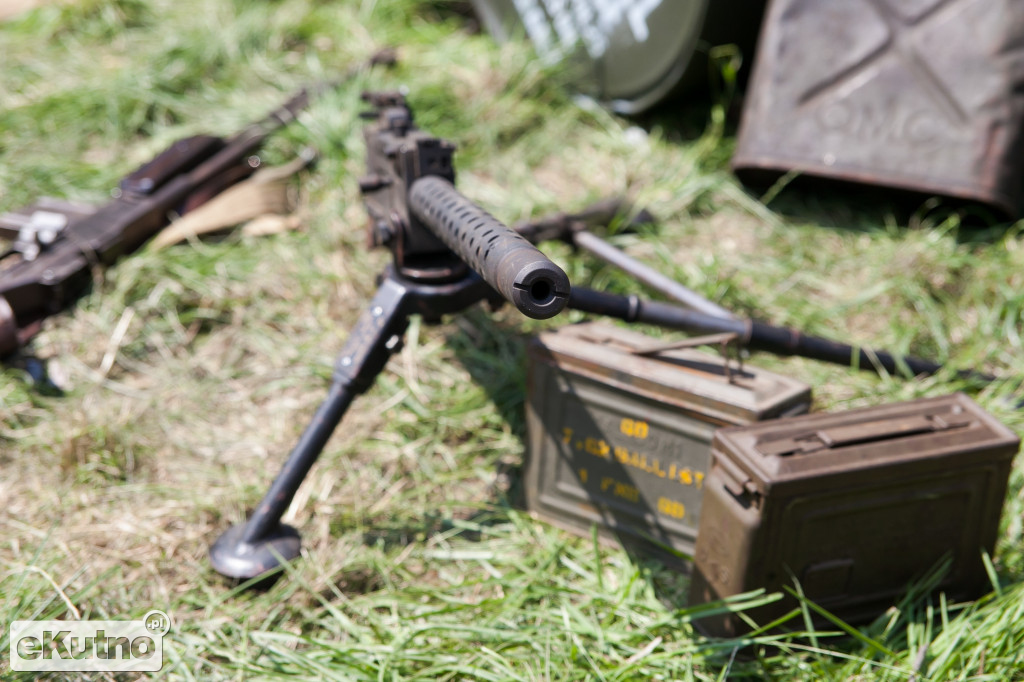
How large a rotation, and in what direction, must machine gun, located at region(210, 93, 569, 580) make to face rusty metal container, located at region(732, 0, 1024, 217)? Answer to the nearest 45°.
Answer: approximately 90° to its left

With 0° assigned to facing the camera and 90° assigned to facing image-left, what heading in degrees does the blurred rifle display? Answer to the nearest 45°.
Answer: approximately 225°

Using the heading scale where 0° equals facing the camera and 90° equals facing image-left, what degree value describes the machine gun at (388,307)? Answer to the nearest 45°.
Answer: approximately 315°

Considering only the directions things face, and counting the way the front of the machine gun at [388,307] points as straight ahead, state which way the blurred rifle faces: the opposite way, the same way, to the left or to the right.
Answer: to the left

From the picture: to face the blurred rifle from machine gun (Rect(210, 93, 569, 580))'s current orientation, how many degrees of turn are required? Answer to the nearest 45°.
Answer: approximately 180°

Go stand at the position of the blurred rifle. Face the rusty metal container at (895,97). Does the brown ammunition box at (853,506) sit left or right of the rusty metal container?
right

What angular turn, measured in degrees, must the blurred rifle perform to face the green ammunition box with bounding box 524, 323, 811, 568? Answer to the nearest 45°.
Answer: approximately 90° to its right
